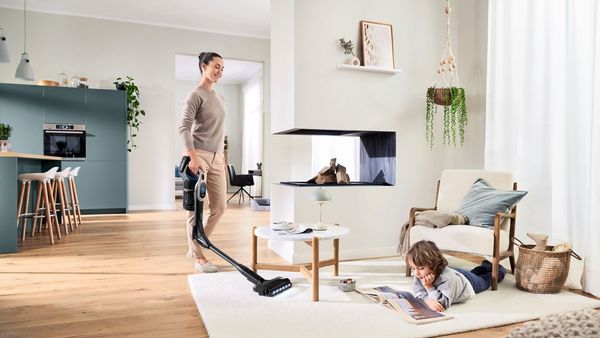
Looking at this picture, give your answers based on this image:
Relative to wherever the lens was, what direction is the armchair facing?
facing the viewer and to the left of the viewer

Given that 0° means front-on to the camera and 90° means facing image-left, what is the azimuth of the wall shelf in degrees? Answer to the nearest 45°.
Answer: approximately 0°

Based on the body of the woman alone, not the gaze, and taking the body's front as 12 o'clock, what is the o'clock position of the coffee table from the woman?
The coffee table is roughly at 12 o'clock from the woman.

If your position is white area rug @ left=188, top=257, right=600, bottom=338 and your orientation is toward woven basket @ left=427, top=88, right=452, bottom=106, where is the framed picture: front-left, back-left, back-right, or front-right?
front-left

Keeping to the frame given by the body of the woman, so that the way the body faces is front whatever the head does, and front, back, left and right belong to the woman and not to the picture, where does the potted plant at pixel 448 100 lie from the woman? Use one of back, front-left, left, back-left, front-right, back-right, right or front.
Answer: front-left

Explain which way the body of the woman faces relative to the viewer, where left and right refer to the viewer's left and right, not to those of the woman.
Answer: facing the viewer and to the right of the viewer

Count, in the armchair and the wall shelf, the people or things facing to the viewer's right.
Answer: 0

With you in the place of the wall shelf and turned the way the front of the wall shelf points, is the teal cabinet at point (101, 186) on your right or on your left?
on your right

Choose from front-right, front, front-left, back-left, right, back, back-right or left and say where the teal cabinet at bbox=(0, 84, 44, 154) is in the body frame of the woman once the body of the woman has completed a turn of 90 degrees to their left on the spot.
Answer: left

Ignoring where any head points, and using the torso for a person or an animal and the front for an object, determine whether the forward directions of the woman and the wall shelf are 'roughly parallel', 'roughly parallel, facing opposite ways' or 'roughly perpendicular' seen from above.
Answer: roughly perpendicular

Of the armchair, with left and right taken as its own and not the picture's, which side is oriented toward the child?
front

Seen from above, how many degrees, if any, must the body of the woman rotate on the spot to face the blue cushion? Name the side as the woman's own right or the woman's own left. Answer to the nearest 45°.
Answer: approximately 45° to the woman's own left

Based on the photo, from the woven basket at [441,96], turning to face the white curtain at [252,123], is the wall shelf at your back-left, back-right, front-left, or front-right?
front-left

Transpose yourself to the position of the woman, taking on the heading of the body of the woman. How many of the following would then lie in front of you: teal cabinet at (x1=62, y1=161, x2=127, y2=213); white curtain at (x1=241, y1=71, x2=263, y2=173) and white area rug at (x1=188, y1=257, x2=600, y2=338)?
1

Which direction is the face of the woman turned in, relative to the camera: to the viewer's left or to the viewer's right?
to the viewer's right

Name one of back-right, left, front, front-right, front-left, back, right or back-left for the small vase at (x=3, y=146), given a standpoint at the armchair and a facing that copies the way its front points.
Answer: front-right

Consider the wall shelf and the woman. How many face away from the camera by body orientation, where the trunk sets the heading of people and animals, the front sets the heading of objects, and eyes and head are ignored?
0

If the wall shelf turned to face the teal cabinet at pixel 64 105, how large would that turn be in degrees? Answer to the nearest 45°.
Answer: approximately 90° to its right
